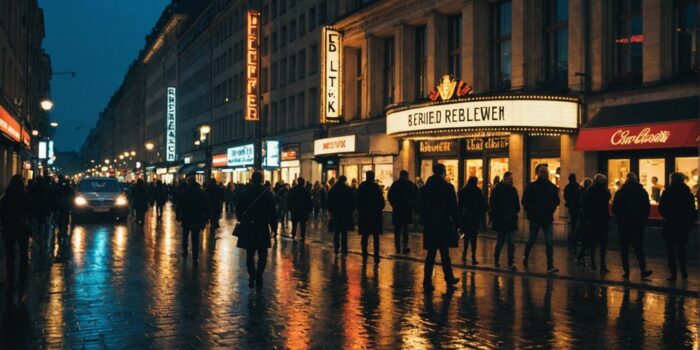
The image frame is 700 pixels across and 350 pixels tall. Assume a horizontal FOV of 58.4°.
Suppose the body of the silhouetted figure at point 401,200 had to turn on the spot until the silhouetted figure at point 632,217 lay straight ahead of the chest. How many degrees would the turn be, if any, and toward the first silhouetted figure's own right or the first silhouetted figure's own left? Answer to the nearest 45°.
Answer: approximately 135° to the first silhouetted figure's own right

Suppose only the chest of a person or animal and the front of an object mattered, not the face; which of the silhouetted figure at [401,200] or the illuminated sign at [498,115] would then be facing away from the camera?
the silhouetted figure

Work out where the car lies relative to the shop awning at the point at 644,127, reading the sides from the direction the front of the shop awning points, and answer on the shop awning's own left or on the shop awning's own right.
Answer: on the shop awning's own right

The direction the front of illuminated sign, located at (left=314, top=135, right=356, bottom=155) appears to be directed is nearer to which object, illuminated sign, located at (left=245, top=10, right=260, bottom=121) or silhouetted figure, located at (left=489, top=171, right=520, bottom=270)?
the silhouetted figure

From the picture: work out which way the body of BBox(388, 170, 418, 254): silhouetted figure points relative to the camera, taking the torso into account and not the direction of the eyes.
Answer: away from the camera

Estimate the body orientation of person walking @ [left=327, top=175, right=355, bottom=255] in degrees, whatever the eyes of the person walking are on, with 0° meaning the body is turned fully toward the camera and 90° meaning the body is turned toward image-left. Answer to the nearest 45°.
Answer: approximately 180°

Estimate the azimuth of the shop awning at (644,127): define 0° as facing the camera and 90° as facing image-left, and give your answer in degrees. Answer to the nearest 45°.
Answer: approximately 45°

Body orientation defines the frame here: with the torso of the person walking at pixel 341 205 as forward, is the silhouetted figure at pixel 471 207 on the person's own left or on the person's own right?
on the person's own right

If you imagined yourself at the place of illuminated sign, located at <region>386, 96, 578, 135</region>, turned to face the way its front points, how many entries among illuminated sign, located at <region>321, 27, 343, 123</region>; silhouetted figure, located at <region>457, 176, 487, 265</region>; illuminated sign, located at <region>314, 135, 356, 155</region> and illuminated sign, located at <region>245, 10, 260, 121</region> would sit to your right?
3

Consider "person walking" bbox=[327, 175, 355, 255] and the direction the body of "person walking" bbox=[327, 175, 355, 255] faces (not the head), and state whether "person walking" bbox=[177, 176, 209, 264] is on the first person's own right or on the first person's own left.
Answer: on the first person's own left

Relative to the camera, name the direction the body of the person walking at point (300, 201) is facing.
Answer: away from the camera

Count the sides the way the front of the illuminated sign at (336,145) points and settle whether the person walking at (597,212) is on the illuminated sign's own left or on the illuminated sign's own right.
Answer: on the illuminated sign's own left

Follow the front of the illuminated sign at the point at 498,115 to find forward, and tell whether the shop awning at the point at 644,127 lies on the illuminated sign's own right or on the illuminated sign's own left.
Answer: on the illuminated sign's own left

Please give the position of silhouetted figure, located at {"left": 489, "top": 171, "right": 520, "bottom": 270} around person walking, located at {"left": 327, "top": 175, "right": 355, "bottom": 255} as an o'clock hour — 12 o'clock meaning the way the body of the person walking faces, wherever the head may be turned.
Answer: The silhouetted figure is roughly at 4 o'clock from the person walking.
